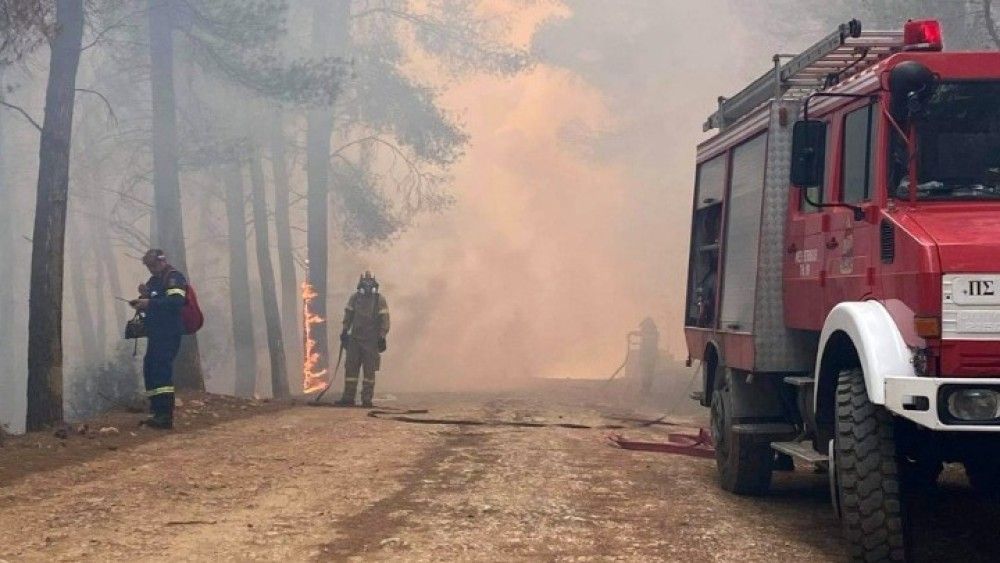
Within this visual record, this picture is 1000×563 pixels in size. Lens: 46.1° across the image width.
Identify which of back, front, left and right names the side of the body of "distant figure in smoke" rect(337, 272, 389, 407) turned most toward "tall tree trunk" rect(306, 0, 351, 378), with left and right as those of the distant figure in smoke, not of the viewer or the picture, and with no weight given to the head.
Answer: back

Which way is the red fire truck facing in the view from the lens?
facing the viewer and to the right of the viewer

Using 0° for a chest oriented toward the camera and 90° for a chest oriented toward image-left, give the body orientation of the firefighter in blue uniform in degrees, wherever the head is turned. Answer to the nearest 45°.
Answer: approximately 90°

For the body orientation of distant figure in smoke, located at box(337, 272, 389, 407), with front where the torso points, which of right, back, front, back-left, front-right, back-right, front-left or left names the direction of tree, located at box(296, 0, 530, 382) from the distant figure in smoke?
back

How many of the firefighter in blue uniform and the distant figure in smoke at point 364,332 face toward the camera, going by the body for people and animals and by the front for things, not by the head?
1

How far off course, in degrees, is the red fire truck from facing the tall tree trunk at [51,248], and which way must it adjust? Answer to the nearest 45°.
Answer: approximately 180°

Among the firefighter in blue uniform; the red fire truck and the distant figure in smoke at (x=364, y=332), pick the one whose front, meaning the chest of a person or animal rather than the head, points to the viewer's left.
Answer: the firefighter in blue uniform

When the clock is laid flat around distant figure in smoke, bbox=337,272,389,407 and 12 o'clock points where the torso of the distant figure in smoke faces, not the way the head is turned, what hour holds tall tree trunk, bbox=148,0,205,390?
The tall tree trunk is roughly at 3 o'clock from the distant figure in smoke.

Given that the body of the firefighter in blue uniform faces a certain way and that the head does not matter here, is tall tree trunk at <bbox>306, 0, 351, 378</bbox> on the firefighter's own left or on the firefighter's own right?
on the firefighter's own right

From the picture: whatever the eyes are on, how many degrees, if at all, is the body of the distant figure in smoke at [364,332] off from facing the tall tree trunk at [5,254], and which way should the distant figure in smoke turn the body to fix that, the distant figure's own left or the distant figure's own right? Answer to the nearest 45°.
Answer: approximately 135° to the distant figure's own right

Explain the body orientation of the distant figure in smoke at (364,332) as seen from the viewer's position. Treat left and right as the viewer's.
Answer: facing the viewer

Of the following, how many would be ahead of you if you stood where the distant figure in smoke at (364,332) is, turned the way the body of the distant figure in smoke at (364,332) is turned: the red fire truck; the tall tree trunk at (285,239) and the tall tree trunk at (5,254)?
1

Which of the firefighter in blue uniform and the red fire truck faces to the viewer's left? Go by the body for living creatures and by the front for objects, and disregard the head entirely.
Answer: the firefighter in blue uniform
